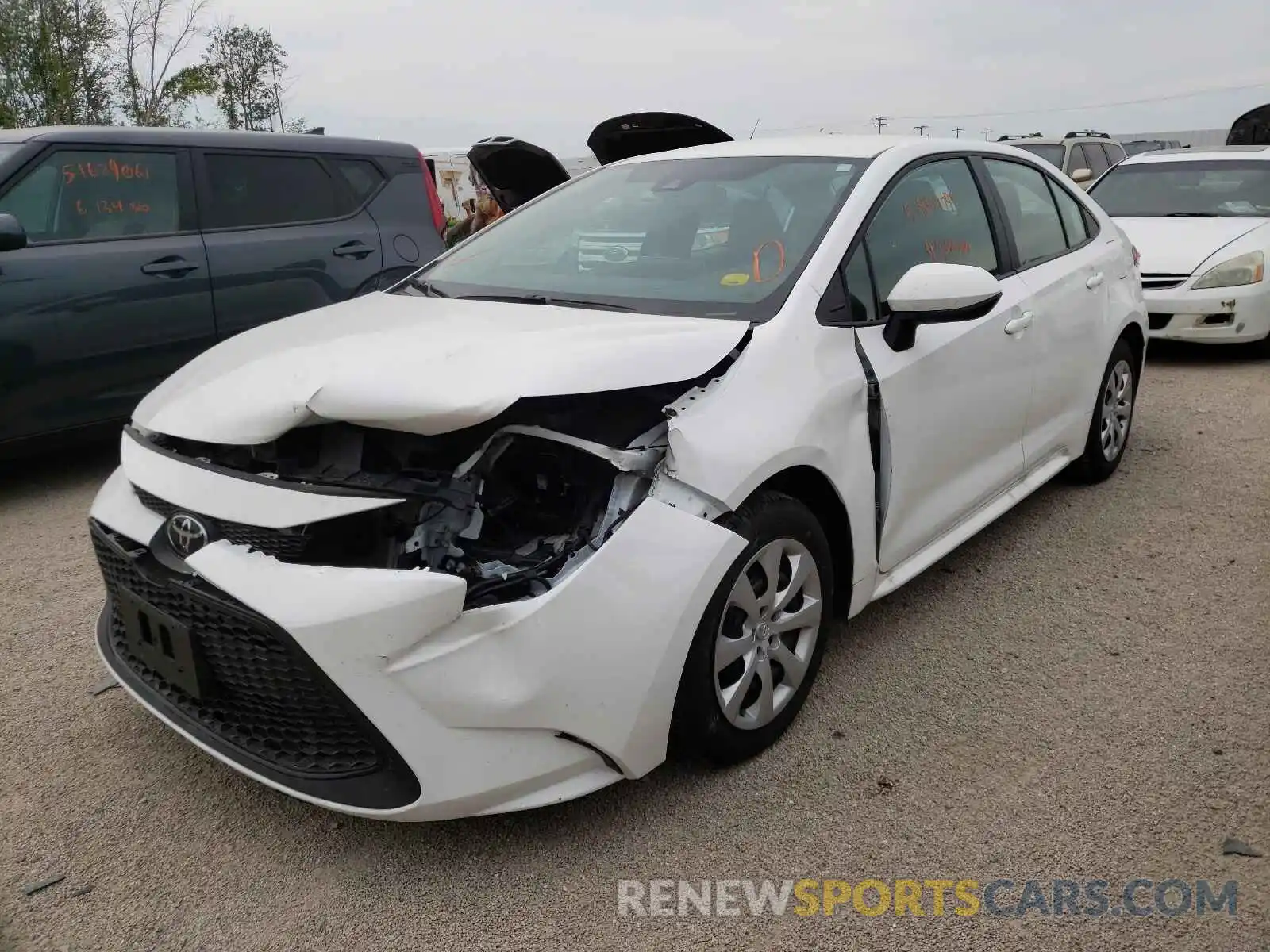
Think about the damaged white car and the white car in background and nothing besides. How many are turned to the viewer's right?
0

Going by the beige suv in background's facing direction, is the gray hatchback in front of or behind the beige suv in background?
in front

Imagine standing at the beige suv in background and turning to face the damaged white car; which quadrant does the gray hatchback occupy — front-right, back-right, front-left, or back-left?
front-right

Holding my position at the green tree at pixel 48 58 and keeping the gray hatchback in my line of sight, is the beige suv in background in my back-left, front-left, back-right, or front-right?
front-left

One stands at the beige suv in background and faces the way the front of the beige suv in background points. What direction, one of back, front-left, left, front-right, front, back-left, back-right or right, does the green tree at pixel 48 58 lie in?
front-right

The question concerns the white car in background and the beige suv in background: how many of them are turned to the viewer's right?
0

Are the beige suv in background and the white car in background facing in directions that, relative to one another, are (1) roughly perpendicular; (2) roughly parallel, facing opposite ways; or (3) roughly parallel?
roughly parallel

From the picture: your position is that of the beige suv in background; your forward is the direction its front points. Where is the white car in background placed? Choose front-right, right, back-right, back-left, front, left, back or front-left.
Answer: front-left

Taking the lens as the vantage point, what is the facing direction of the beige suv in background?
facing the viewer and to the left of the viewer

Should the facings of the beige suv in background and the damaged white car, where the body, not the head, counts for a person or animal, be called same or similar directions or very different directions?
same or similar directions

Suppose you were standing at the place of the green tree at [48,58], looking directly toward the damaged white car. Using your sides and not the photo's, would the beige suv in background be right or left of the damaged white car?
left

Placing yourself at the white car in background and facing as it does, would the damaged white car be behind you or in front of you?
in front
